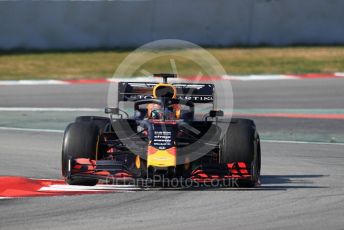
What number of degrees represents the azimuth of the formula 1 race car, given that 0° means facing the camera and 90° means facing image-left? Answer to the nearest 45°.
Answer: approximately 0°
